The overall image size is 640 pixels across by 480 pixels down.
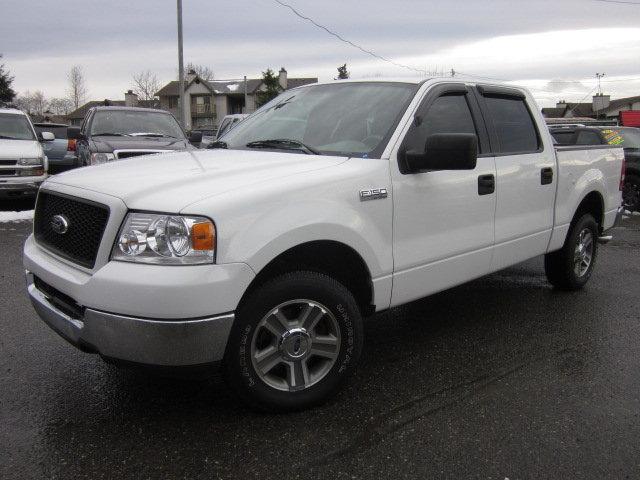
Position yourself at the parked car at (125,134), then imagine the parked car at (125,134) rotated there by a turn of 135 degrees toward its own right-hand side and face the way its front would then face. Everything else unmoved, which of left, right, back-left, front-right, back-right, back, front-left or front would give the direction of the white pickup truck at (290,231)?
back-left

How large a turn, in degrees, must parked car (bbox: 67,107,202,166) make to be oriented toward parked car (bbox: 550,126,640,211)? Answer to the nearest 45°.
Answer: approximately 90° to its left

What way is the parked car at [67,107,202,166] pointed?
toward the camera

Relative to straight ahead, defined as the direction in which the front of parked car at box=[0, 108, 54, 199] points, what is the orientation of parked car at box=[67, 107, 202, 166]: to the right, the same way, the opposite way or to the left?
the same way

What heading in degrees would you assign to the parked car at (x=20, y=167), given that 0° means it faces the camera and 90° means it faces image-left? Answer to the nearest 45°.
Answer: approximately 0°

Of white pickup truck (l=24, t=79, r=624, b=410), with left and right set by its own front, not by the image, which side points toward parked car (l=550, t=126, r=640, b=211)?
back

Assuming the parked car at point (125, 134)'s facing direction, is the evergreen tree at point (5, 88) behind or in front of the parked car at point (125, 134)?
behind

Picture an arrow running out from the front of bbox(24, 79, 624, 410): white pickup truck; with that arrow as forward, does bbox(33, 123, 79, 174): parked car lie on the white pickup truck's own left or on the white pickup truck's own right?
on the white pickup truck's own right

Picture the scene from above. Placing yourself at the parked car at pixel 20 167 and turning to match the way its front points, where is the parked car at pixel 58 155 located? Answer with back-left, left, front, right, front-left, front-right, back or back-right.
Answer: back

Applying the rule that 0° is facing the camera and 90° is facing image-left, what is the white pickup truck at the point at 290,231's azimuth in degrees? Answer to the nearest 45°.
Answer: approximately 45°

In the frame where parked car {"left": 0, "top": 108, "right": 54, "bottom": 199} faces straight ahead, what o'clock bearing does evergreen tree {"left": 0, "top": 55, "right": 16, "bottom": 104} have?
The evergreen tree is roughly at 6 o'clock from the parked car.

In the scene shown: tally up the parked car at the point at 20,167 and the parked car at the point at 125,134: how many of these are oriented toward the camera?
2

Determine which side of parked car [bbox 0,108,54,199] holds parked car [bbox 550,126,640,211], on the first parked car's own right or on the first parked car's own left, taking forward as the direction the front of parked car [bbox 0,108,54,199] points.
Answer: on the first parked car's own left

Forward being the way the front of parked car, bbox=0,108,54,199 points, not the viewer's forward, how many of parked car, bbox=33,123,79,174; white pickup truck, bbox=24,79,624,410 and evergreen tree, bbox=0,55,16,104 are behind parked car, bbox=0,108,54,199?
2

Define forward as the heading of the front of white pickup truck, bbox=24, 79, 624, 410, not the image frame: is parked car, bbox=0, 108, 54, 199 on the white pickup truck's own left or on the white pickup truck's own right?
on the white pickup truck's own right
